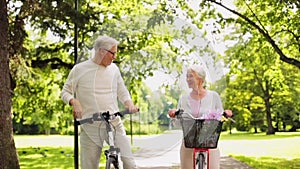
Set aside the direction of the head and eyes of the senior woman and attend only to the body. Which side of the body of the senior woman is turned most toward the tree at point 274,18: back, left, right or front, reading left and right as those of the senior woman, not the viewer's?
back

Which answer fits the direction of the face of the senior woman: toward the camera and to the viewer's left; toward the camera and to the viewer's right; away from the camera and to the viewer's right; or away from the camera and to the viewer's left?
toward the camera and to the viewer's left

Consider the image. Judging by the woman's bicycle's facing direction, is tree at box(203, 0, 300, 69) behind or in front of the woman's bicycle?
behind

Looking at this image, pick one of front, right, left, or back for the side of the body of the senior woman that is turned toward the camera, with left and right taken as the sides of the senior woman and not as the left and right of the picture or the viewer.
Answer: front

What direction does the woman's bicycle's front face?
toward the camera
